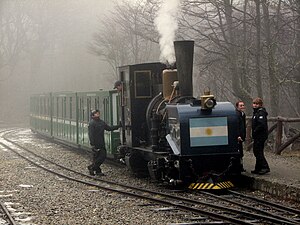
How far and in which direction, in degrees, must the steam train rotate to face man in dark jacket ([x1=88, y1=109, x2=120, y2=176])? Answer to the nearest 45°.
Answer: approximately 90° to its right

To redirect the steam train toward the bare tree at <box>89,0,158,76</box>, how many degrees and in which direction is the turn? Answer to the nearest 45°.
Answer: approximately 135° to its left

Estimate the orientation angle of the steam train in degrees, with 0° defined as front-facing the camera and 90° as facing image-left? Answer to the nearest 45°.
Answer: approximately 315°
